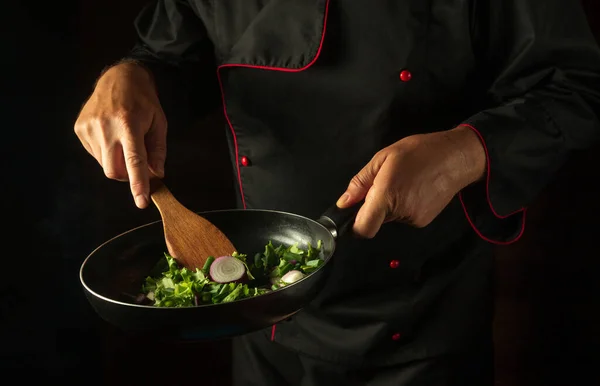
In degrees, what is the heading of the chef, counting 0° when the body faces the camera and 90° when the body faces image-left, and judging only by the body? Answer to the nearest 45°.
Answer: approximately 45°
